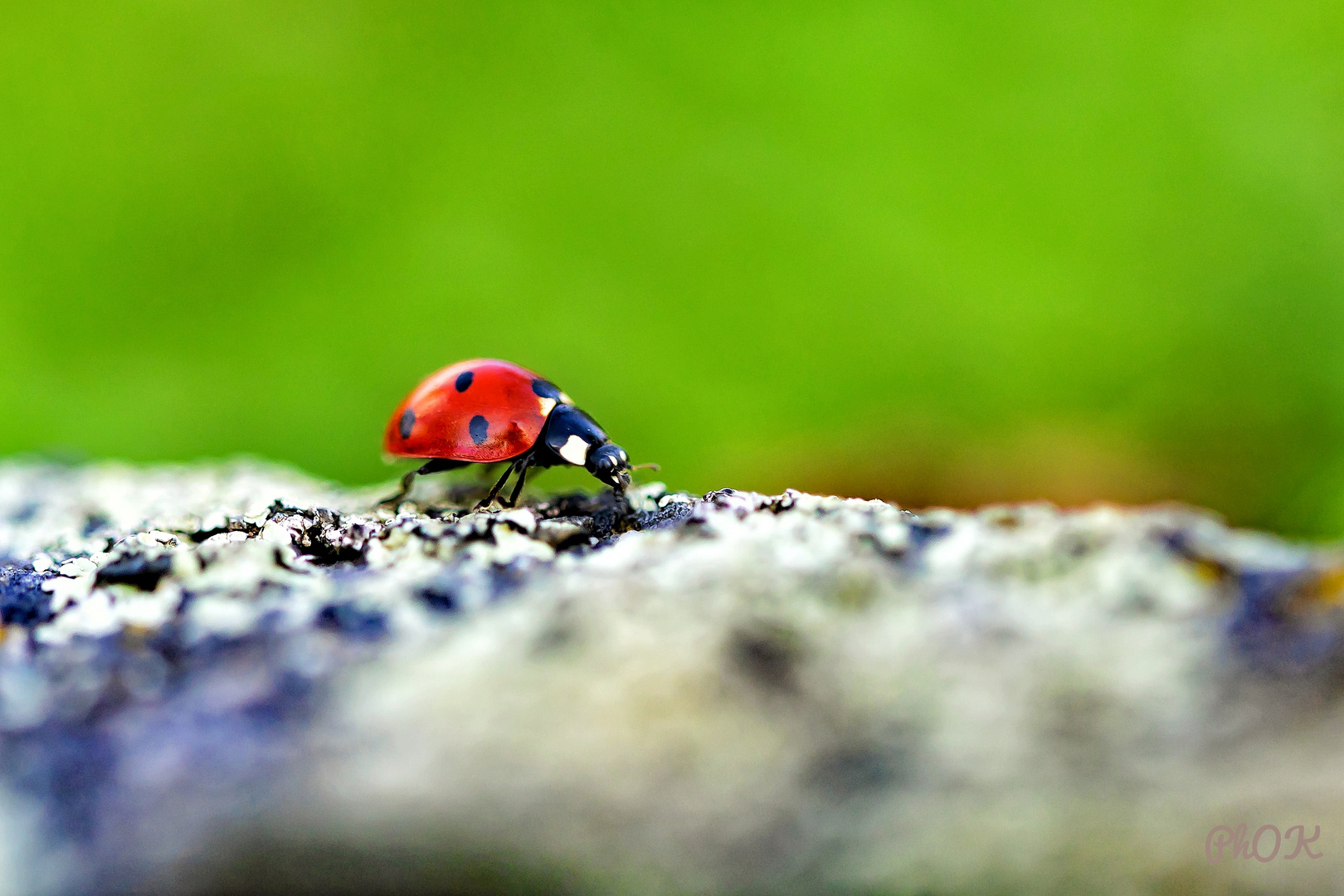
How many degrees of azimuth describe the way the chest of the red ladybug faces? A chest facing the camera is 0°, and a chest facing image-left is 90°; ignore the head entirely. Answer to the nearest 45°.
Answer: approximately 270°
